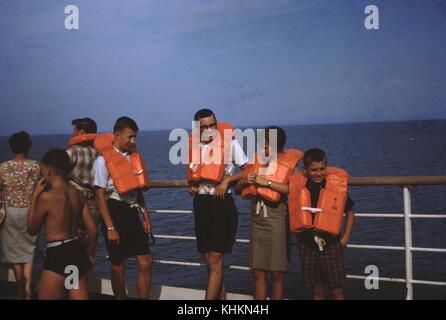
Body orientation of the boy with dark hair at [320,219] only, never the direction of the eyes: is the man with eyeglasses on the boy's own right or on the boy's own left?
on the boy's own right

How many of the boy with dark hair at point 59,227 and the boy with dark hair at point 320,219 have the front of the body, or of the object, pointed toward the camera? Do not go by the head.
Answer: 1

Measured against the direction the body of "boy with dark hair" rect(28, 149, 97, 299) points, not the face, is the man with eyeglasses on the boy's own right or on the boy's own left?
on the boy's own right

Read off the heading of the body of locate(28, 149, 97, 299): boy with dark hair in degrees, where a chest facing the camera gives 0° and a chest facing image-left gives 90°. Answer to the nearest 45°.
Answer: approximately 135°

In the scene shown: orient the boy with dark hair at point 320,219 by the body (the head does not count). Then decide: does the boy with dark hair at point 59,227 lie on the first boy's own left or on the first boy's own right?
on the first boy's own right

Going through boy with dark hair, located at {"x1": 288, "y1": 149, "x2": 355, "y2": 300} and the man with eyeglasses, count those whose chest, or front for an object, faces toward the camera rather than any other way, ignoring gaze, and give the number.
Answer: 2

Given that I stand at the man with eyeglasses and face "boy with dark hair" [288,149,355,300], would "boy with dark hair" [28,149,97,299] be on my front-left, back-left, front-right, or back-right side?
back-right

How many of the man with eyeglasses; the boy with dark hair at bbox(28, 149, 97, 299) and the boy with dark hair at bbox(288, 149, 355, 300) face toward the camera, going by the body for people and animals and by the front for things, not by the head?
2

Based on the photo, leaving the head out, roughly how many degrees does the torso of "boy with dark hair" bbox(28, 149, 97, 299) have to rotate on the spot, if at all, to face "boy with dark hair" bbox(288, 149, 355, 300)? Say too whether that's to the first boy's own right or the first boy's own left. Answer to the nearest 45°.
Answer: approximately 135° to the first boy's own right

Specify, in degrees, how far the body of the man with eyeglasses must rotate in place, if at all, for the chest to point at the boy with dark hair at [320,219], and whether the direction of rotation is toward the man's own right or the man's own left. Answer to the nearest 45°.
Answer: approximately 90° to the man's own left
